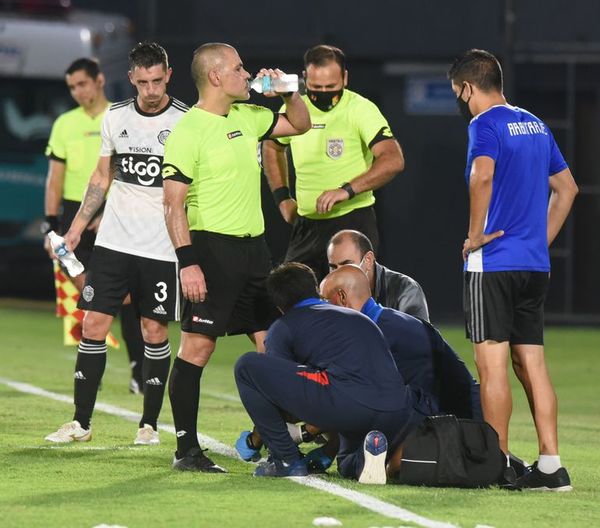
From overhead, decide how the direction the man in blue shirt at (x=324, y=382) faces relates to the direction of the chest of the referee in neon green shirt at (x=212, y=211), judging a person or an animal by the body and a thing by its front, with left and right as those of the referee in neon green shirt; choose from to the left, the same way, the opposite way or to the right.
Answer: the opposite way

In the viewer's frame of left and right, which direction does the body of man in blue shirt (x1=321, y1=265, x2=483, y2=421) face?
facing away from the viewer and to the left of the viewer
